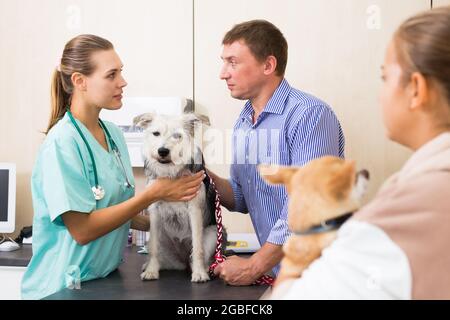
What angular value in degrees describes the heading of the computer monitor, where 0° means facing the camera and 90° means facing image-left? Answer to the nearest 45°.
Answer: approximately 0°

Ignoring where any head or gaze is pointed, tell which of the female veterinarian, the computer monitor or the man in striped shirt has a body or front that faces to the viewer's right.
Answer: the female veterinarian

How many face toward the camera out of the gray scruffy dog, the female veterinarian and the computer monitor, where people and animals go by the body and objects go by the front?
2

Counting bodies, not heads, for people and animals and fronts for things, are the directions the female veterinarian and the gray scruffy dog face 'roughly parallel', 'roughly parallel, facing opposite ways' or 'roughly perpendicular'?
roughly perpendicular

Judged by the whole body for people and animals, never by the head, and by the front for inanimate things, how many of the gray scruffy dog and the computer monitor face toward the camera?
2

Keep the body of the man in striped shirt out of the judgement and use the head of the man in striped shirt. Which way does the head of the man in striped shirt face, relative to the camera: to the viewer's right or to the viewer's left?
to the viewer's left

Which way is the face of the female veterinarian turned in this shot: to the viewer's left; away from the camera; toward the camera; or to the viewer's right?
to the viewer's right

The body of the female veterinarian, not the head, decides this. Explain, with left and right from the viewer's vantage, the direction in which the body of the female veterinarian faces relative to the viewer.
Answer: facing to the right of the viewer
